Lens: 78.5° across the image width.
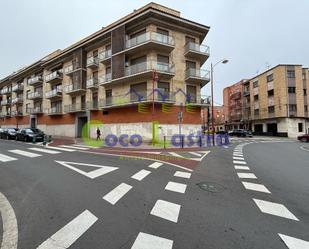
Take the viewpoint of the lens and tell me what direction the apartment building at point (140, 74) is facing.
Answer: facing the viewer and to the left of the viewer

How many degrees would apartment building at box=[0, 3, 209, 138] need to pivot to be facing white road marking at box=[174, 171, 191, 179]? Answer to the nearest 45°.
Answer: approximately 45° to its left

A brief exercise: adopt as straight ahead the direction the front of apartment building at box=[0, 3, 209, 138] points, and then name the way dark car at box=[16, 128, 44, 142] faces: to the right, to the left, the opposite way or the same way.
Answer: to the left

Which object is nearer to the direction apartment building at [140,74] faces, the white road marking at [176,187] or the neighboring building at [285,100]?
the white road marking

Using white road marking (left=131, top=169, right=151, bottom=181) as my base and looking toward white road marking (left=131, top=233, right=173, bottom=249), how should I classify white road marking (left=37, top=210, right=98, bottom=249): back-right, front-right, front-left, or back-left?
front-right

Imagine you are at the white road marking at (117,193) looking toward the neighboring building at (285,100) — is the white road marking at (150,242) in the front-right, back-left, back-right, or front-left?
back-right

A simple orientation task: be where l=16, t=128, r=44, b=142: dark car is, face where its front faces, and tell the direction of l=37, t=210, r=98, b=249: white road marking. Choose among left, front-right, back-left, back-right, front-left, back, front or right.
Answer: front-right

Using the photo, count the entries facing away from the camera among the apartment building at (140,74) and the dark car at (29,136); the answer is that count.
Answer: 0

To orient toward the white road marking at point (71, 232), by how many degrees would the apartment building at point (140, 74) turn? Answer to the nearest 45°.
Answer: approximately 45° to its left

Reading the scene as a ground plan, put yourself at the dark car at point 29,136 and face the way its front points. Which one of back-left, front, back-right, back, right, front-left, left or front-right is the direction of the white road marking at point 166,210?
front-right

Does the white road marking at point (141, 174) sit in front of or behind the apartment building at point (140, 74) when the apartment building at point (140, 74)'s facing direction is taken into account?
in front
